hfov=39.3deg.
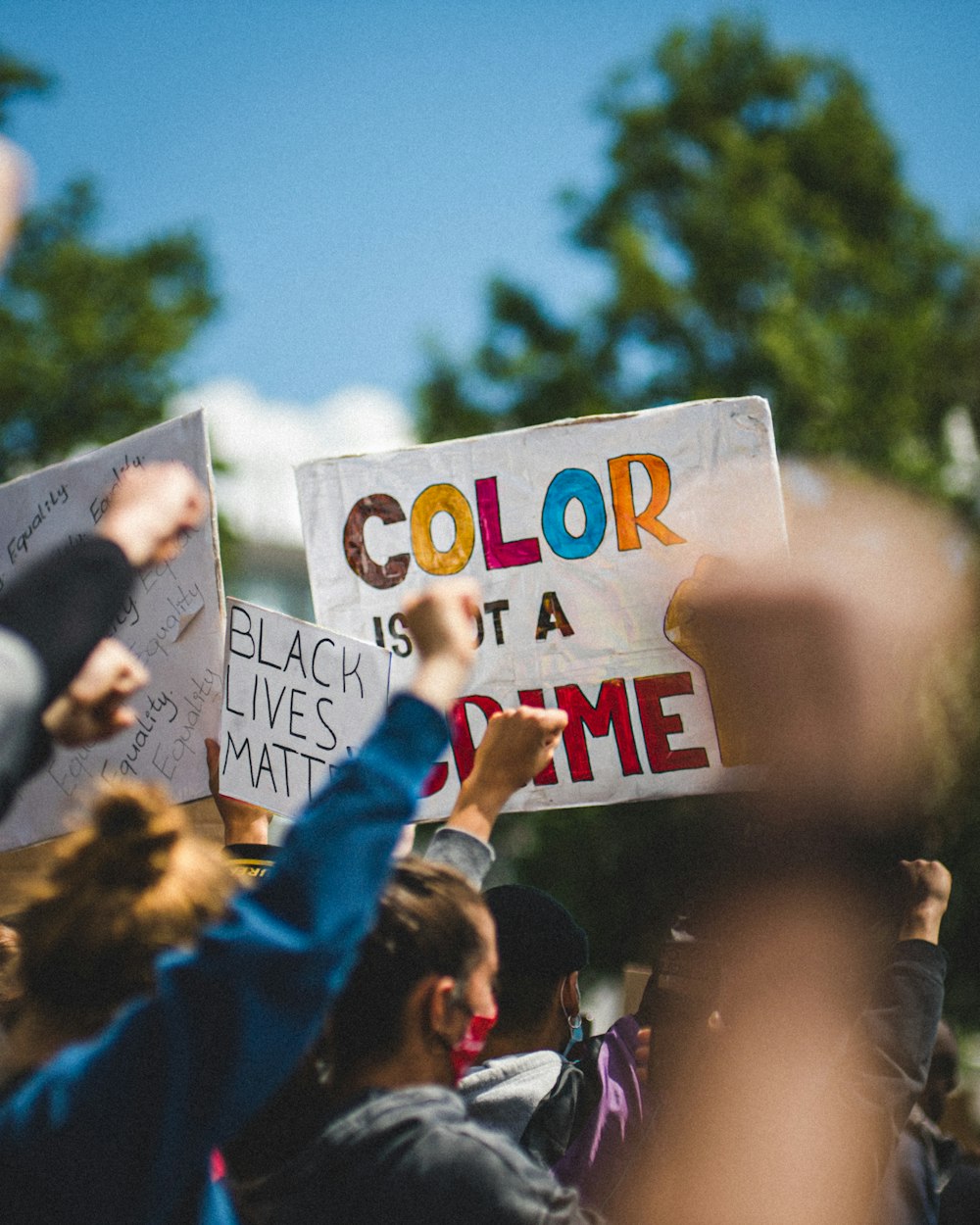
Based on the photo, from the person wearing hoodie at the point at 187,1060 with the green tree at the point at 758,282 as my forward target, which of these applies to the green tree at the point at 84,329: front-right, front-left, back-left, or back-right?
front-left

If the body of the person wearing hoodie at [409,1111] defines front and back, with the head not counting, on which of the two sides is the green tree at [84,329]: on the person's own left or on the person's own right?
on the person's own left

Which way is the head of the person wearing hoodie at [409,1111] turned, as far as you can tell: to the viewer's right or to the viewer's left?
to the viewer's right

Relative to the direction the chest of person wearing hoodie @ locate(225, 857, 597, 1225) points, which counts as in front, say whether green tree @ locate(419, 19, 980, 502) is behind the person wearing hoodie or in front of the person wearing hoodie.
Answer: in front

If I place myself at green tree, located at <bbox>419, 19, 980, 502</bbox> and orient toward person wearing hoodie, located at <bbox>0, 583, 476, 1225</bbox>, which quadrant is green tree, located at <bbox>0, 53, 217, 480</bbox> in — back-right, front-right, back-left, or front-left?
front-right

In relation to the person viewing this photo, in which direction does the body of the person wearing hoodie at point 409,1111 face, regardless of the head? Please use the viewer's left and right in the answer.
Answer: facing away from the viewer and to the right of the viewer
